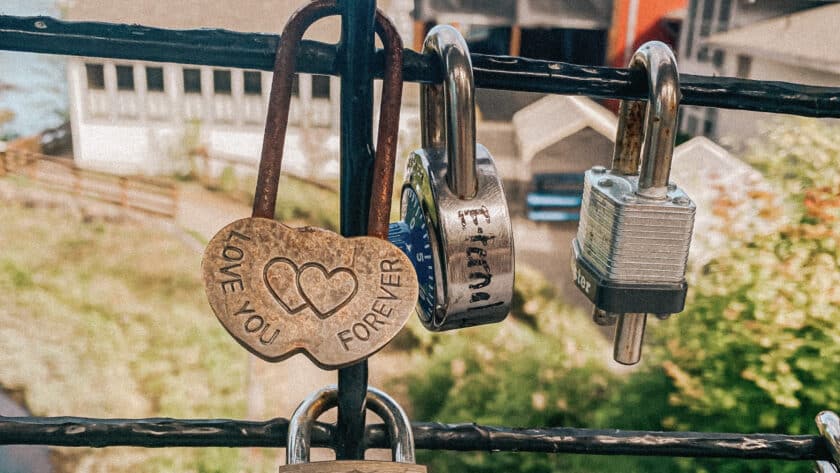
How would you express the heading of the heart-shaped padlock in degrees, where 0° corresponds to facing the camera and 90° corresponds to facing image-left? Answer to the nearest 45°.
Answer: approximately 0°

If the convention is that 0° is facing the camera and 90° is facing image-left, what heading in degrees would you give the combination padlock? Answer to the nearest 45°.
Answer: approximately 90°

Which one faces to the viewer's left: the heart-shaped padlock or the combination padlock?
the combination padlock

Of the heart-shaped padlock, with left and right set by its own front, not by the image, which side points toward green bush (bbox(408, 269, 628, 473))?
back

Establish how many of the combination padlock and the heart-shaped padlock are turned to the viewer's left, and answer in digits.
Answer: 1

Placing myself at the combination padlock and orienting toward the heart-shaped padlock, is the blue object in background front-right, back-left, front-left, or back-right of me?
back-right

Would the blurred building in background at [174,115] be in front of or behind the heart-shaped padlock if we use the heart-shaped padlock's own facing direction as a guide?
behind

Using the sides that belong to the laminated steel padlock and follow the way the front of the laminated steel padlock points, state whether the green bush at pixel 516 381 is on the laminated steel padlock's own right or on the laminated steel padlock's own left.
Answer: on the laminated steel padlock's own right
